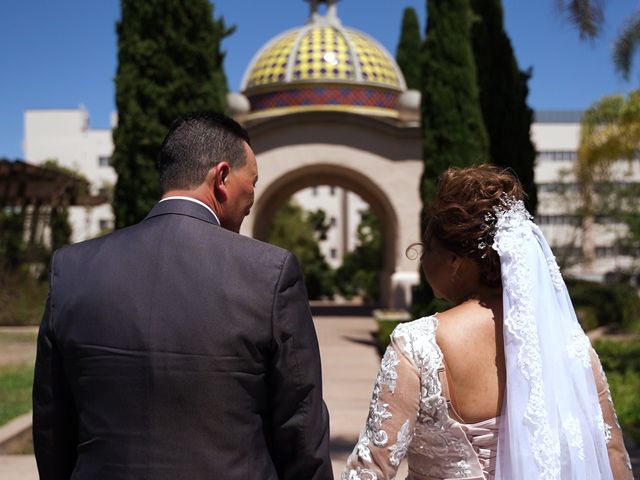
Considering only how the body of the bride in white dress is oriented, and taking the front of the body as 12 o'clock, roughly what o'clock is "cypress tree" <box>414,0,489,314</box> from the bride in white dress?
The cypress tree is roughly at 12 o'clock from the bride in white dress.

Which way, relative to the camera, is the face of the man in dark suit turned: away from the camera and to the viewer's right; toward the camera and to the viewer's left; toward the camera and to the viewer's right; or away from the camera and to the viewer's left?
away from the camera and to the viewer's right

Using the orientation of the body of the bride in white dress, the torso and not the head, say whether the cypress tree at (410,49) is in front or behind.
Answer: in front

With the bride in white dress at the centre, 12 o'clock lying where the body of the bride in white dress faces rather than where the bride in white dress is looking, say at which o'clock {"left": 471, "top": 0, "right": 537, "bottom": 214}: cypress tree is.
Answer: The cypress tree is roughly at 12 o'clock from the bride in white dress.

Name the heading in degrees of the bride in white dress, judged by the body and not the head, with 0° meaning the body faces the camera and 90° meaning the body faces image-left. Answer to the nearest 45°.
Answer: approximately 180°

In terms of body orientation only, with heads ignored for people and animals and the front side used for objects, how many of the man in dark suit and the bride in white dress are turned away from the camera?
2

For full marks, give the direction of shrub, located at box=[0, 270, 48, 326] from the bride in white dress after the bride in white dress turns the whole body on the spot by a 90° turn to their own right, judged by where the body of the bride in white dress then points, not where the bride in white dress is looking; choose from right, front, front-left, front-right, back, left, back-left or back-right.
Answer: back-left

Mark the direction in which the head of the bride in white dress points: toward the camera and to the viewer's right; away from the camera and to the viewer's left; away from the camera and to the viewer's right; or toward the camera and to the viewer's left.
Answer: away from the camera and to the viewer's left

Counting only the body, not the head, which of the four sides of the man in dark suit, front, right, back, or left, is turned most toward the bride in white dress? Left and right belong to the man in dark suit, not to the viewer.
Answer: right

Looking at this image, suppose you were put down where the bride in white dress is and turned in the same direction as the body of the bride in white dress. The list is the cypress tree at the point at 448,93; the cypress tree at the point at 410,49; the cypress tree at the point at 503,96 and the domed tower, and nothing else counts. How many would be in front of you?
4

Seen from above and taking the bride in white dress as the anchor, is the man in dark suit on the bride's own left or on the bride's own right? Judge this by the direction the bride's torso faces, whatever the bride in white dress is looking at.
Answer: on the bride's own left

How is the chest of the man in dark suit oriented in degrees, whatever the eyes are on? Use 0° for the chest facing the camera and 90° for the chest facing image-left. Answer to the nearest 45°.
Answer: approximately 180°
